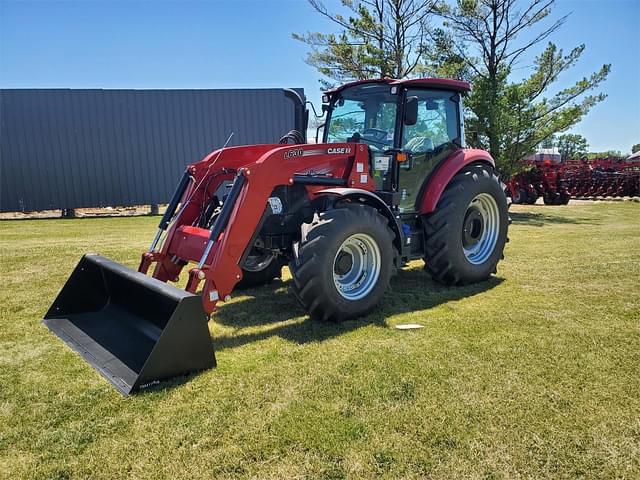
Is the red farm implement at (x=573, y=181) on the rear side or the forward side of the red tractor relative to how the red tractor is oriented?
on the rear side

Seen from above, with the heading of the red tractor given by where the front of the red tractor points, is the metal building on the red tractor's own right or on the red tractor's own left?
on the red tractor's own right

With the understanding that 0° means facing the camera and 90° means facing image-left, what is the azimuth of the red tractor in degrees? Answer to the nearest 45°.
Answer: approximately 45°
